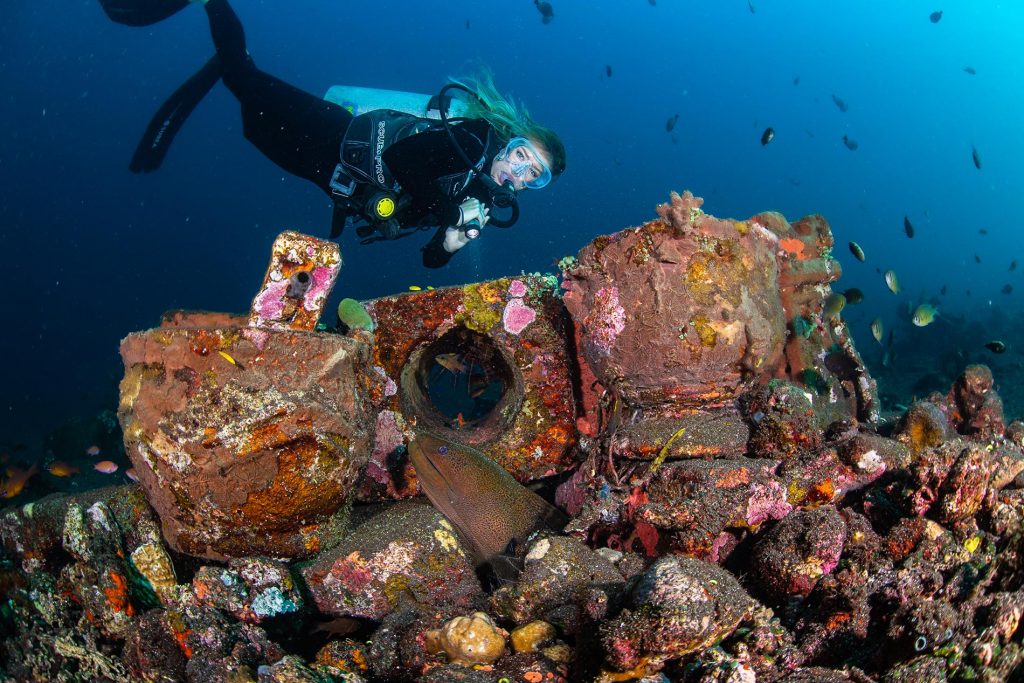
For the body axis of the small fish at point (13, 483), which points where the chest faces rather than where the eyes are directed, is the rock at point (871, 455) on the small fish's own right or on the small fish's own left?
on the small fish's own left
